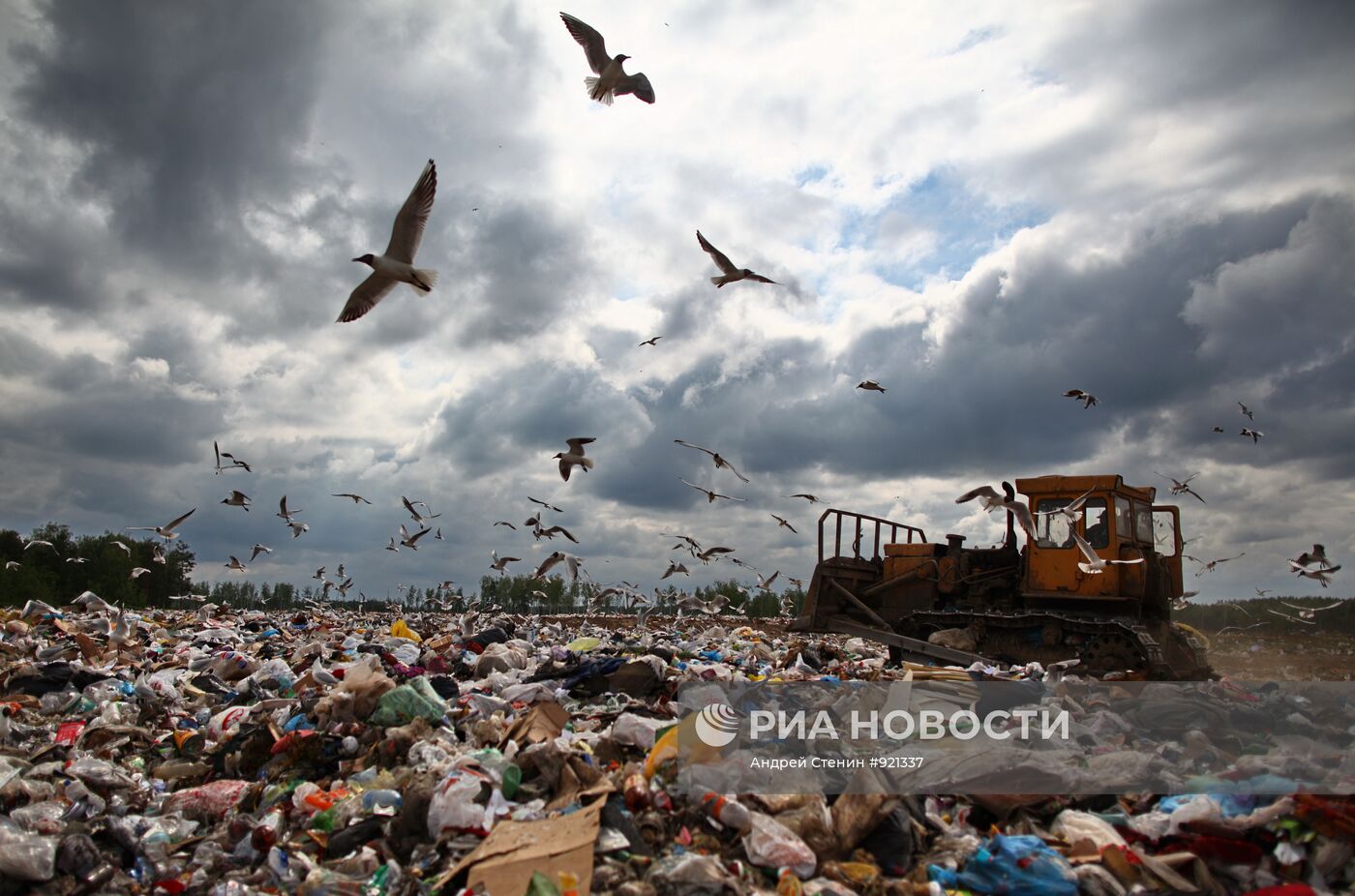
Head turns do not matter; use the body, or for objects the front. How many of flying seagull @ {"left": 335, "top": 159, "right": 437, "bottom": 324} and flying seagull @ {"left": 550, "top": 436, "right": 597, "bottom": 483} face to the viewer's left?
2

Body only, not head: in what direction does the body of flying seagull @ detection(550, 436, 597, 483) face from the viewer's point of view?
to the viewer's left

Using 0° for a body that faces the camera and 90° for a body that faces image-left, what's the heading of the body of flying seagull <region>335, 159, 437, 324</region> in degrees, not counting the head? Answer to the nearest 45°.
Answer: approximately 90°

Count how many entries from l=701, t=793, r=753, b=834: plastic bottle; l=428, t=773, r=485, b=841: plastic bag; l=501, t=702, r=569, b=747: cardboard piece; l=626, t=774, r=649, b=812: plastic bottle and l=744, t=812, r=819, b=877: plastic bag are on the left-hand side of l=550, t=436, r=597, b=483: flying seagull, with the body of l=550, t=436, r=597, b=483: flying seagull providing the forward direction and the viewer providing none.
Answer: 5
